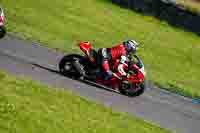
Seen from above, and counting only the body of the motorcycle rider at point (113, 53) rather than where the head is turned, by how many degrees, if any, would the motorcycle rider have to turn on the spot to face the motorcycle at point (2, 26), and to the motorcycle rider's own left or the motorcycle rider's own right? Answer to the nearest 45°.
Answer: approximately 135° to the motorcycle rider's own left

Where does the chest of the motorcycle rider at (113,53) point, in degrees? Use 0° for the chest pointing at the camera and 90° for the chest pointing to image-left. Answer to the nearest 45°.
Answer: approximately 270°
